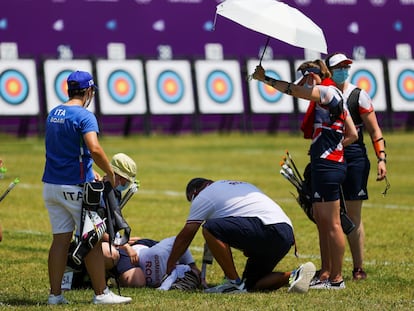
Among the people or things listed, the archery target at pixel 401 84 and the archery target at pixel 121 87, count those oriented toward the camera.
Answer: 2

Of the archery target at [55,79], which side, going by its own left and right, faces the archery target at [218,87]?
left

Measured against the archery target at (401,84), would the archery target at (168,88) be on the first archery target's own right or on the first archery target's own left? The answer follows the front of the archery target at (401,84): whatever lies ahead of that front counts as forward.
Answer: on the first archery target's own right

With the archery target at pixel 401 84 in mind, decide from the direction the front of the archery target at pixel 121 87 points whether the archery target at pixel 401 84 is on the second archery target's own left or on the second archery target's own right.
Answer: on the second archery target's own left

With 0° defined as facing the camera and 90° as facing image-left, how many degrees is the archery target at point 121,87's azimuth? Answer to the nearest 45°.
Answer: approximately 0°

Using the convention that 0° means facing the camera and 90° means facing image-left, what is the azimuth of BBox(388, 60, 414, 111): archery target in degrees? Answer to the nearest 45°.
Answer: approximately 0°

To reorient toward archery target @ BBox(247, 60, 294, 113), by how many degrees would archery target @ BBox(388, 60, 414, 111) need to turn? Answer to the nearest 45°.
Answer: approximately 45° to its right

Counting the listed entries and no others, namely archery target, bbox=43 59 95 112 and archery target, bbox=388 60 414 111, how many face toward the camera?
2

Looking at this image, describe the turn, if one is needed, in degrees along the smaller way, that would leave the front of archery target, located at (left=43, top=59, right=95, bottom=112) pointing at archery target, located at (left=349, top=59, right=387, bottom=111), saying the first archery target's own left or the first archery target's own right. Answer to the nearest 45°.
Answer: approximately 90° to the first archery target's own left
